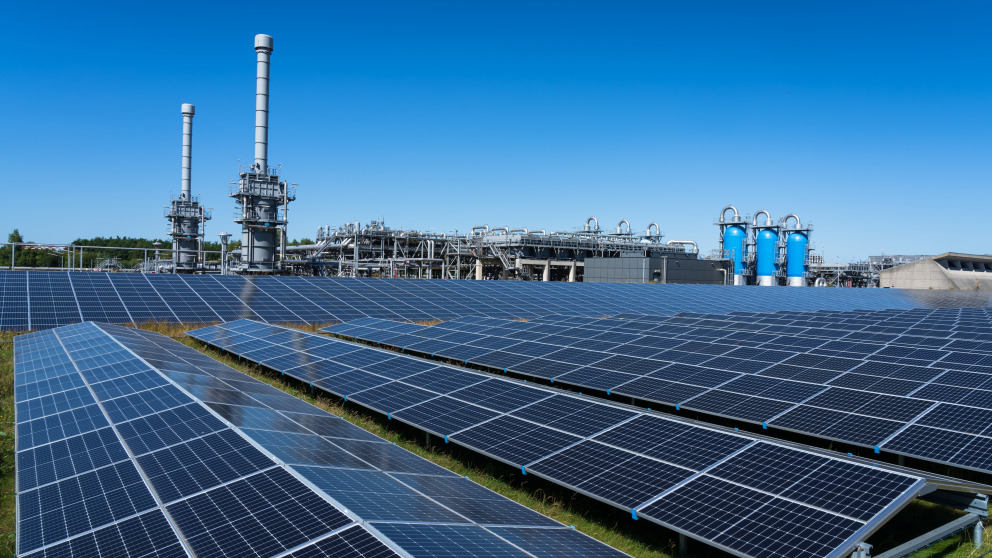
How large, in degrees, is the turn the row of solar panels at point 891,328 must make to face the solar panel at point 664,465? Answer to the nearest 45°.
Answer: approximately 45° to its left

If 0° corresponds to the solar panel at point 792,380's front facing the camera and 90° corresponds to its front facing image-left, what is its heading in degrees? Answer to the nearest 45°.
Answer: approximately 45°

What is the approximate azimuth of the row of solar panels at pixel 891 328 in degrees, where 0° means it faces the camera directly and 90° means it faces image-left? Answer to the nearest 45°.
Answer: approximately 45°

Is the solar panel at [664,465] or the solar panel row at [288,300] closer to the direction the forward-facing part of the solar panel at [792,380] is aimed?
the solar panel

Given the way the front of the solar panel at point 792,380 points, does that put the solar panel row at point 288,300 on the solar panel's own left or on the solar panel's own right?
on the solar panel's own right

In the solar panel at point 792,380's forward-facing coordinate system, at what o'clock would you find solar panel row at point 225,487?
The solar panel row is roughly at 12 o'clock from the solar panel.
